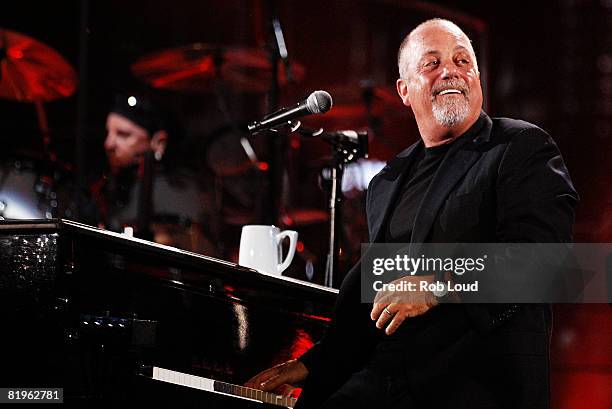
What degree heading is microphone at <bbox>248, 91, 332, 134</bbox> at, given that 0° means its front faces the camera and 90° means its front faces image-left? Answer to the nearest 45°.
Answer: approximately 270°

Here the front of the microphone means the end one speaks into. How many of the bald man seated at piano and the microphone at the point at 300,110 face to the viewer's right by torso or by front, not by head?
1

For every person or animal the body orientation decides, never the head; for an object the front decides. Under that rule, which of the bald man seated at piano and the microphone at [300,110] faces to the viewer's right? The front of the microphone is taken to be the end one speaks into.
the microphone

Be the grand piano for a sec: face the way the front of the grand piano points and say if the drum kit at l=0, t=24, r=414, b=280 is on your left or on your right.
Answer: on your left

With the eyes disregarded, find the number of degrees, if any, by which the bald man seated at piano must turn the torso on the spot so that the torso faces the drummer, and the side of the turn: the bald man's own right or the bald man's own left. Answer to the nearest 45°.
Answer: approximately 90° to the bald man's own right

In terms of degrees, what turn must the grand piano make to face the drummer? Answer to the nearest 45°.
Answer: approximately 135° to its left
